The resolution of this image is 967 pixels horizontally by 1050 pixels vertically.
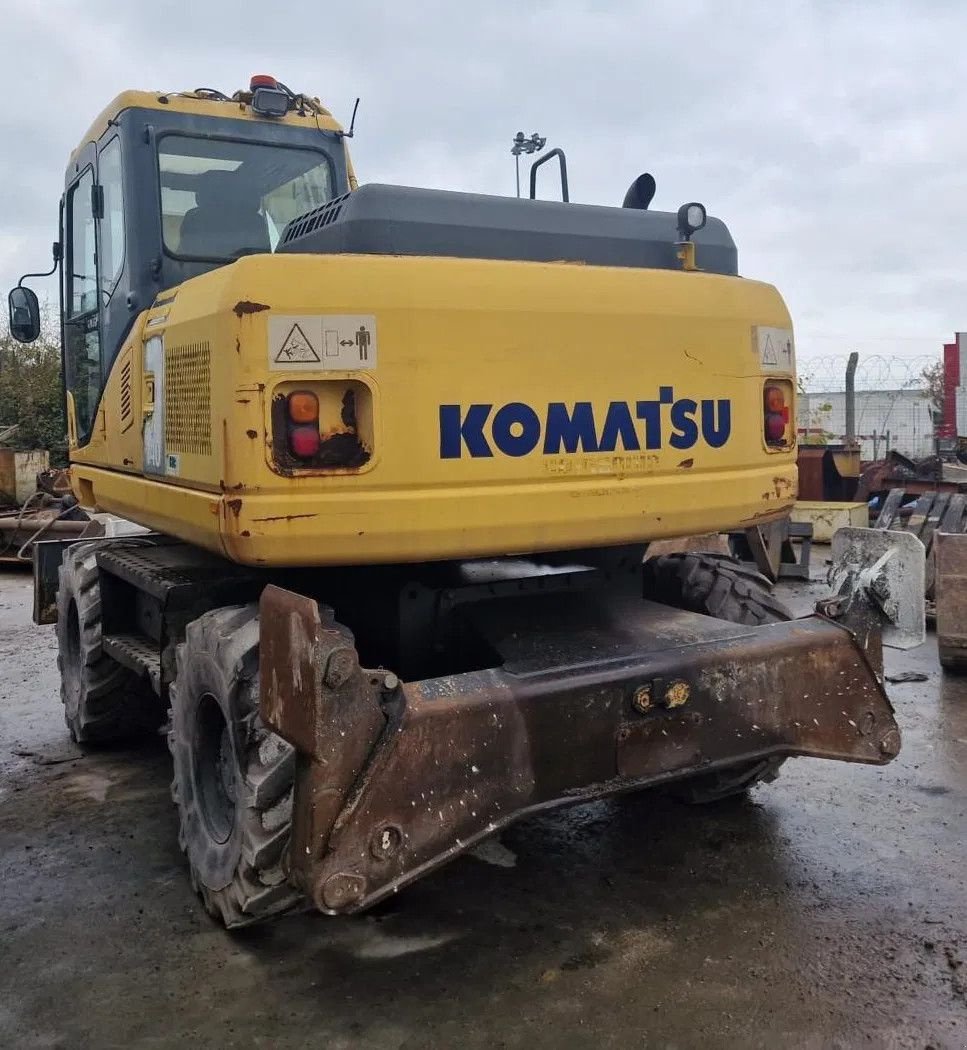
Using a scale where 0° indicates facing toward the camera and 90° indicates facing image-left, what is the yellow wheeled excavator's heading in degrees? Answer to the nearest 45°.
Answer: approximately 135°

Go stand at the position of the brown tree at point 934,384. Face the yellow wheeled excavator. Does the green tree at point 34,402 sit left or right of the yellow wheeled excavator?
right

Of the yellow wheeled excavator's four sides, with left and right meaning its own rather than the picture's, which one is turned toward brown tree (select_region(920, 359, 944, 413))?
right

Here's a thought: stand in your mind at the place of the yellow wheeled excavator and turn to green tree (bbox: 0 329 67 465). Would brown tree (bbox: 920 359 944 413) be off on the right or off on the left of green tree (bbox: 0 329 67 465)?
right
